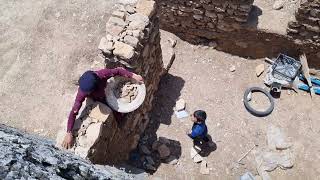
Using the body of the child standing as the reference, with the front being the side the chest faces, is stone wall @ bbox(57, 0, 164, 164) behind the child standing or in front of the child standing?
in front

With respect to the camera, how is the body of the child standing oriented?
to the viewer's left

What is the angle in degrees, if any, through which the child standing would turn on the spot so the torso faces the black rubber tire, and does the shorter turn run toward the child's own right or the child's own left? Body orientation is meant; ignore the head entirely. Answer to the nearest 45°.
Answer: approximately 135° to the child's own right
